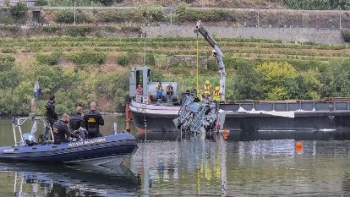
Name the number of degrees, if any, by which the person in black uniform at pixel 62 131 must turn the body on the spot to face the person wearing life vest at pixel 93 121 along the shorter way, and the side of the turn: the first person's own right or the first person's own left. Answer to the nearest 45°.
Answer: approximately 45° to the first person's own right

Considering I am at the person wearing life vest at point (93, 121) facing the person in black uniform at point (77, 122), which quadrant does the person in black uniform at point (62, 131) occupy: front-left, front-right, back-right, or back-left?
front-left

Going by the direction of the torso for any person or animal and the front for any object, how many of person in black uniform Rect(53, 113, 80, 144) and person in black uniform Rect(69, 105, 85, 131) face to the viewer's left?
0

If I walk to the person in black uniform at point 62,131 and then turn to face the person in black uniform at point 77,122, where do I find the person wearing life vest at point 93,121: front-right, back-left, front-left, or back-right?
front-right

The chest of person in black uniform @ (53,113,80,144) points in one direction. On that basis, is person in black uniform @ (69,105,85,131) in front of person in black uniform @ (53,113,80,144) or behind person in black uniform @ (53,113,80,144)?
in front

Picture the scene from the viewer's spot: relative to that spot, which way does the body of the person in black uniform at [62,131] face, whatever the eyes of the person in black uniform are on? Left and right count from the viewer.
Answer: facing away from the viewer and to the right of the viewer
